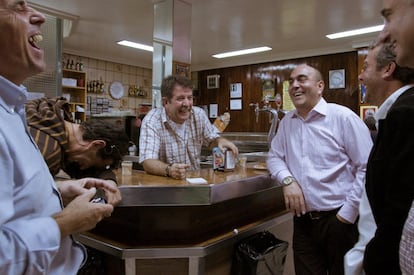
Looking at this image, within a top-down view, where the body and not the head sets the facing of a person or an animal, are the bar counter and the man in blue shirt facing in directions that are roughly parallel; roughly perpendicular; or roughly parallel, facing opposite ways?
roughly perpendicular

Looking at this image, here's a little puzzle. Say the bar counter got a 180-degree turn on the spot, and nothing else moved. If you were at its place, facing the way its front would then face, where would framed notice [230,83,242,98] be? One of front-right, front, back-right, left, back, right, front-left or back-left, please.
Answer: front

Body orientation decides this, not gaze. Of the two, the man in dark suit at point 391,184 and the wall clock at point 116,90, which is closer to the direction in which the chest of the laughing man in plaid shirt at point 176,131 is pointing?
the man in dark suit

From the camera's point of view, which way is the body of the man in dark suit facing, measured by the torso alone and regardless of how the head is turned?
to the viewer's left

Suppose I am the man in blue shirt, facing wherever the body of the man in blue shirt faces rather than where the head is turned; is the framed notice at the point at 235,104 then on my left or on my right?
on my left

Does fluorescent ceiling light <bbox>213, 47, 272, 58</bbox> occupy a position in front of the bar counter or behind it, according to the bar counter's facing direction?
behind

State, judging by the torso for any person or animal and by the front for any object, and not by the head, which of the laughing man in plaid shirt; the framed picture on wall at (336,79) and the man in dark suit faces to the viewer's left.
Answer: the man in dark suit

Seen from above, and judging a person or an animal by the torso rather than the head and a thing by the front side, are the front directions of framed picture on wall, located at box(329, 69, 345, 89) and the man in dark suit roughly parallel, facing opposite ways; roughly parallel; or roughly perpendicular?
roughly perpendicular

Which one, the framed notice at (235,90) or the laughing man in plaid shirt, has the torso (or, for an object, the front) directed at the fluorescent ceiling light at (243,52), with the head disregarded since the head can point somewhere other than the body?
the framed notice

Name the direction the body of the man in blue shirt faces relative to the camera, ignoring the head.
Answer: to the viewer's right
